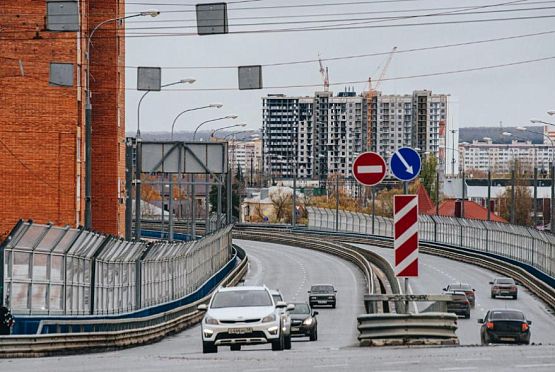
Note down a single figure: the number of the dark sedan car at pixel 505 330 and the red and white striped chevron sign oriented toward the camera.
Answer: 1

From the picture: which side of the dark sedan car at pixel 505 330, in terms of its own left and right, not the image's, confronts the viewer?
back

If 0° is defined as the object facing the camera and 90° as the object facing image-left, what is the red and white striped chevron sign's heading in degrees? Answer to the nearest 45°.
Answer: approximately 0°
